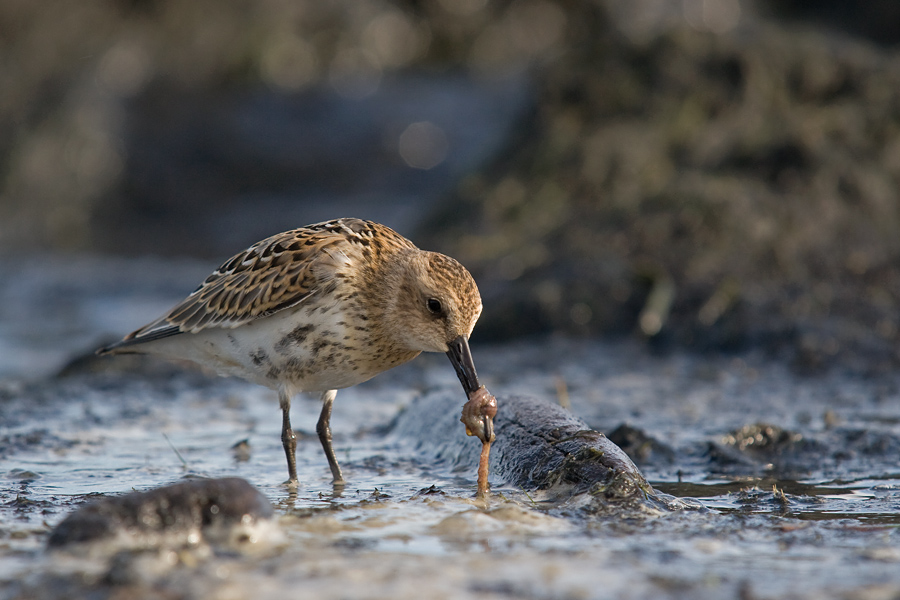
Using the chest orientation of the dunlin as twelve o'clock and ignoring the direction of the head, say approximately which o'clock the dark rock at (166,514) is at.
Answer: The dark rock is roughly at 4 o'clock from the dunlin.

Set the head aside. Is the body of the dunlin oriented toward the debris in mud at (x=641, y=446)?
yes

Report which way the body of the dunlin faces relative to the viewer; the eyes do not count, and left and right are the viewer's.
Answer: facing to the right of the viewer

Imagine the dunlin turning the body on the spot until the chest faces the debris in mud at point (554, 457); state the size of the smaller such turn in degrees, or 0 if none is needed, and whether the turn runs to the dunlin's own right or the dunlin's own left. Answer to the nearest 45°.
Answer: approximately 45° to the dunlin's own right

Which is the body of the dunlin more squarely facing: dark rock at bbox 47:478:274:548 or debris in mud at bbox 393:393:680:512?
the debris in mud
